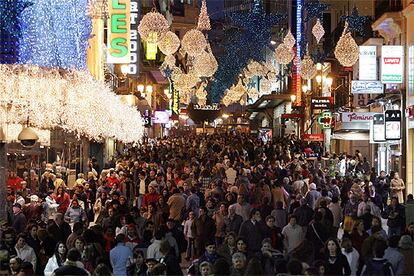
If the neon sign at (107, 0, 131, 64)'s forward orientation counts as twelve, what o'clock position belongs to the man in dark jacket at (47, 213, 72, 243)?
The man in dark jacket is roughly at 12 o'clock from the neon sign.

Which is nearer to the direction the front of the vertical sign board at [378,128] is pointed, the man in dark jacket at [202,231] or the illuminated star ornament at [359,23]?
the man in dark jacket

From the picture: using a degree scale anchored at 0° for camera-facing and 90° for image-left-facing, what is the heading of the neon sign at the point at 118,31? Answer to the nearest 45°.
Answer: approximately 0°

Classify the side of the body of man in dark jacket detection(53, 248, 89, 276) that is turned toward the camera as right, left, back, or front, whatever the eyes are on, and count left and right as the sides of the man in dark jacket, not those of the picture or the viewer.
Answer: back
